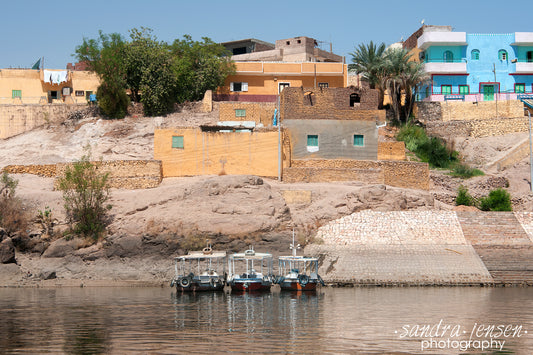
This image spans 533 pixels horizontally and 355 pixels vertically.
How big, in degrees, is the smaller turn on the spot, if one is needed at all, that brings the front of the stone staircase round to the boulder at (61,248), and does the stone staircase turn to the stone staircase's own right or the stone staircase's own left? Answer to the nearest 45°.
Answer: approximately 90° to the stone staircase's own right

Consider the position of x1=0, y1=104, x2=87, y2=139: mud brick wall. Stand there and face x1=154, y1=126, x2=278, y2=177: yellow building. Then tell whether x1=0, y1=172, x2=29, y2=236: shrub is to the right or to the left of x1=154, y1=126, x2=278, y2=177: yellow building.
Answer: right

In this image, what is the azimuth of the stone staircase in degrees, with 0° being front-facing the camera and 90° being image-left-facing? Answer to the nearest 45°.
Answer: approximately 0°

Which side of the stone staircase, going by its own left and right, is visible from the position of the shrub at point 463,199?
back
